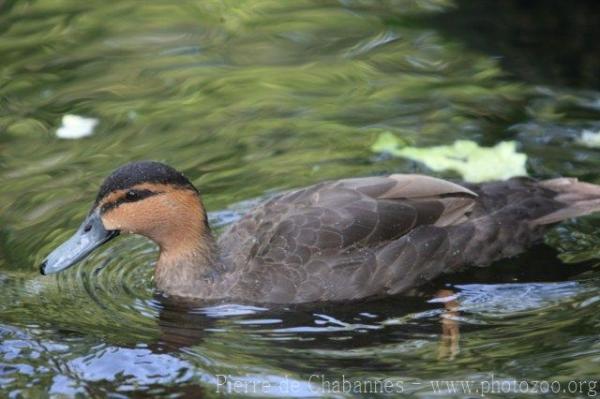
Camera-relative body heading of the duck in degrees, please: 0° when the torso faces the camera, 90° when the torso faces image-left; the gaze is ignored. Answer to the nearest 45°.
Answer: approximately 90°

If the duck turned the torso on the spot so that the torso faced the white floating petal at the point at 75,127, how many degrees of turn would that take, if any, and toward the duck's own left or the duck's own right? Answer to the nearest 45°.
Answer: approximately 45° to the duck's own right

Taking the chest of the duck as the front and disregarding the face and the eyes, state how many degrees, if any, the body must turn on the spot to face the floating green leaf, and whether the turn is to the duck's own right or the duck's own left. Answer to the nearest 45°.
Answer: approximately 135° to the duck's own right

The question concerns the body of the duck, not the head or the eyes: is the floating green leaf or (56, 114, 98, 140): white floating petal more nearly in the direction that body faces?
the white floating petal
